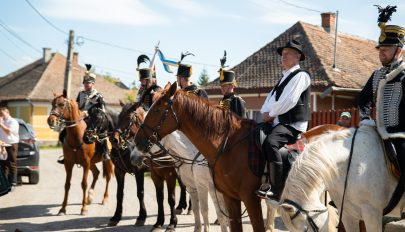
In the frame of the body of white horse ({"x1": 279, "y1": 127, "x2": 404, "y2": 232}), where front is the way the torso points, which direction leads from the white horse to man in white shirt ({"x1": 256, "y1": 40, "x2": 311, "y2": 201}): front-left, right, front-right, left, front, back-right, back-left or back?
right

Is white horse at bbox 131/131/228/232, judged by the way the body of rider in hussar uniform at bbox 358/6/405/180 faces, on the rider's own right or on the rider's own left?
on the rider's own right

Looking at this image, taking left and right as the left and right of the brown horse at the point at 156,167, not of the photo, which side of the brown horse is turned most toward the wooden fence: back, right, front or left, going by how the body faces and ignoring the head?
back

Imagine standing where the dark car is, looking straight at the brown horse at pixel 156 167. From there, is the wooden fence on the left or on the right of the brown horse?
left

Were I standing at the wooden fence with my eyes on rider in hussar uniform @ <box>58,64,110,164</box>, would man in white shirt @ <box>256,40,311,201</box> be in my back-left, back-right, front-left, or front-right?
front-left

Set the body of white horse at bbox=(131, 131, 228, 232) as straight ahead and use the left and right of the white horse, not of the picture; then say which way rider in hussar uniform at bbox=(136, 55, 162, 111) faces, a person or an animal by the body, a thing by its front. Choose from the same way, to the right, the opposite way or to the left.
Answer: the same way

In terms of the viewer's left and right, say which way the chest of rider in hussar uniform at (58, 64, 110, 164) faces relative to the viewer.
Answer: facing the viewer and to the left of the viewer

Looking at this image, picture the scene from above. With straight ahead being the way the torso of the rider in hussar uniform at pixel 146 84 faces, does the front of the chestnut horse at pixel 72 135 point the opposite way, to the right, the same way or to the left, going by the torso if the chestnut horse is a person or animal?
the same way

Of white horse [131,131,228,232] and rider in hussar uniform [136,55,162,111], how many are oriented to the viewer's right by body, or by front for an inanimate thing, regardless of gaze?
0

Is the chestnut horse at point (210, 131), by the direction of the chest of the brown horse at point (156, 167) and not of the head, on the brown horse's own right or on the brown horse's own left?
on the brown horse's own left
